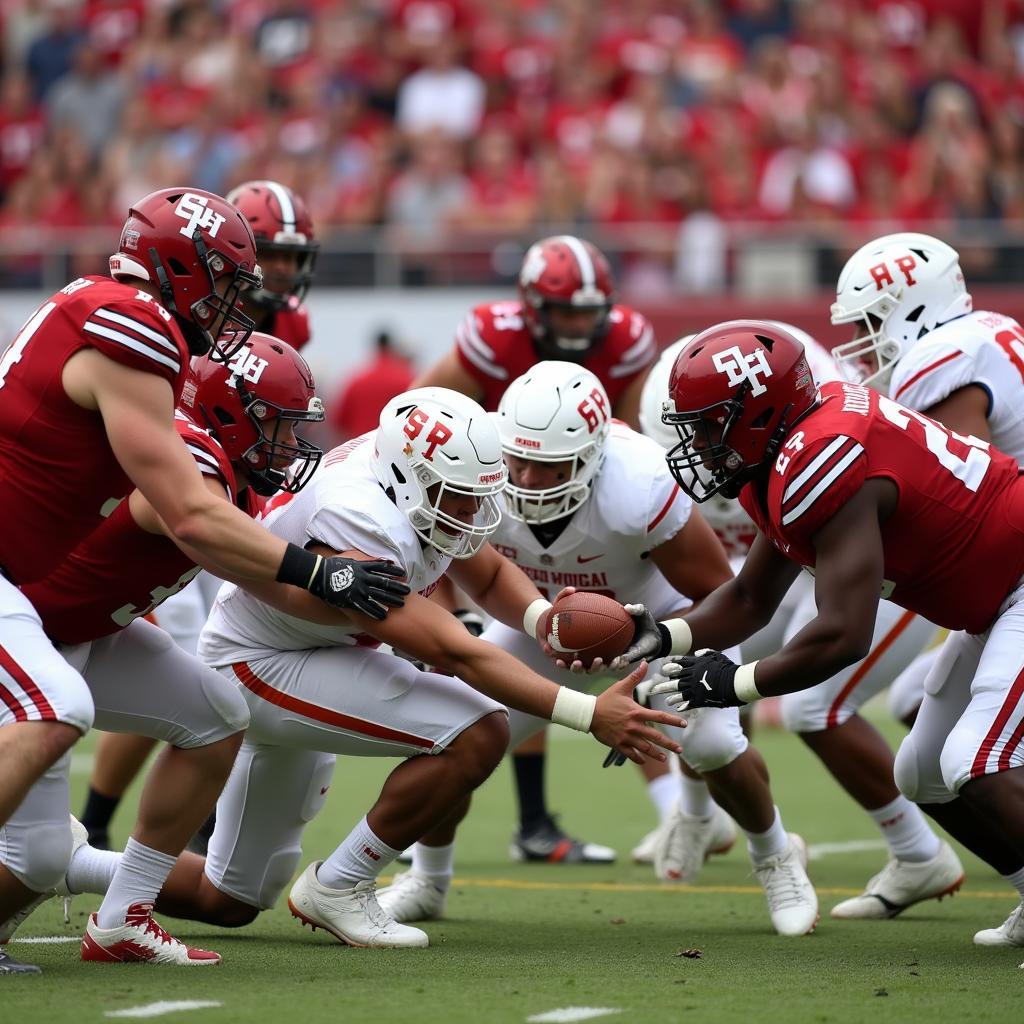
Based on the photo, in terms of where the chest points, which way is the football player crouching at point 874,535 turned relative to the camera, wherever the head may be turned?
to the viewer's left

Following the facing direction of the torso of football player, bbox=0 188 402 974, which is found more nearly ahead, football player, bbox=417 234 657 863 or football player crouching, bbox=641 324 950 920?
the football player crouching

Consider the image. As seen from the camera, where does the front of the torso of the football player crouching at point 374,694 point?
to the viewer's right

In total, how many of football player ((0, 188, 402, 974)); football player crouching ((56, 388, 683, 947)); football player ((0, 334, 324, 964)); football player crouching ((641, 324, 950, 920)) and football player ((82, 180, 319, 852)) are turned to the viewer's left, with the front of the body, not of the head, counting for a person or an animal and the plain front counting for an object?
1

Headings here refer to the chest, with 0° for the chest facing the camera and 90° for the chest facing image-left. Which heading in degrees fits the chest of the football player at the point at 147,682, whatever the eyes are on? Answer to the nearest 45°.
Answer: approximately 270°

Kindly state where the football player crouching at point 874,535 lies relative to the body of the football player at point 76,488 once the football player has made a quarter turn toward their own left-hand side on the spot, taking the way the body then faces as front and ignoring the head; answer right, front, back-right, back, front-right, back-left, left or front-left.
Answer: right

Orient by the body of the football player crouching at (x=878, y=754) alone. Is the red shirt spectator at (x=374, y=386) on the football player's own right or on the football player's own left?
on the football player's own right

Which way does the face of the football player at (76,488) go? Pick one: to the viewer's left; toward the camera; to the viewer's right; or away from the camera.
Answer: to the viewer's right

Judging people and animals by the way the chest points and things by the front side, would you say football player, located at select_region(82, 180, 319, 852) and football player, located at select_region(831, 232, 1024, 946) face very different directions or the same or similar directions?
very different directions

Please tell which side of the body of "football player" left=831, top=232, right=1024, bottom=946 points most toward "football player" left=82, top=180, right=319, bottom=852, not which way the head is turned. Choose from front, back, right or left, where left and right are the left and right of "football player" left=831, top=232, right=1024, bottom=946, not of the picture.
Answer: front

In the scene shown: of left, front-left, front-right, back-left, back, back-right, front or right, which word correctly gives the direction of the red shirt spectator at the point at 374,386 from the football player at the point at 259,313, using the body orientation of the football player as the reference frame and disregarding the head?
back-left

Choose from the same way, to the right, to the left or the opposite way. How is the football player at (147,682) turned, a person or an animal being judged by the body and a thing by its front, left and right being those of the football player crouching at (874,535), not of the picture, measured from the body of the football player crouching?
the opposite way

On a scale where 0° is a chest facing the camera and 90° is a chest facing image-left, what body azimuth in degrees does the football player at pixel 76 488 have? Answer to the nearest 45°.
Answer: approximately 270°
